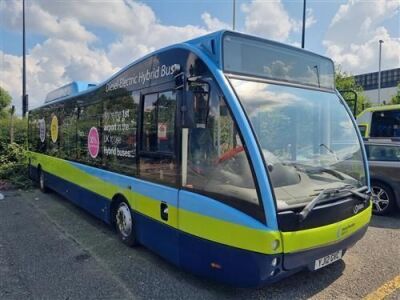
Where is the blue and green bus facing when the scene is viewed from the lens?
facing the viewer and to the right of the viewer

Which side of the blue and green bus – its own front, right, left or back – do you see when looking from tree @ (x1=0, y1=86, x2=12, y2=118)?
back

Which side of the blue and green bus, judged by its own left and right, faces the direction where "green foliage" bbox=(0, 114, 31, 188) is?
back

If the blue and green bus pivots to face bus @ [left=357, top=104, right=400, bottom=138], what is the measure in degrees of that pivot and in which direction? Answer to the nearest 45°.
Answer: approximately 90° to its left

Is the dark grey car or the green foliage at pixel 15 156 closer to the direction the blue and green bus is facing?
the dark grey car

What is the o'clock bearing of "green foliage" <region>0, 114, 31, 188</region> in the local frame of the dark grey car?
The green foliage is roughly at 6 o'clock from the dark grey car.

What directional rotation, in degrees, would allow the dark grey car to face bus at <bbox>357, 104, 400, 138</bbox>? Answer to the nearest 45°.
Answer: approximately 90° to its left

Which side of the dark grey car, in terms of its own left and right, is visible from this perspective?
right

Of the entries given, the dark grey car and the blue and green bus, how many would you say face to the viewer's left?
0

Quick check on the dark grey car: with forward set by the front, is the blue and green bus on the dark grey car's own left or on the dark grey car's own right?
on the dark grey car's own right
